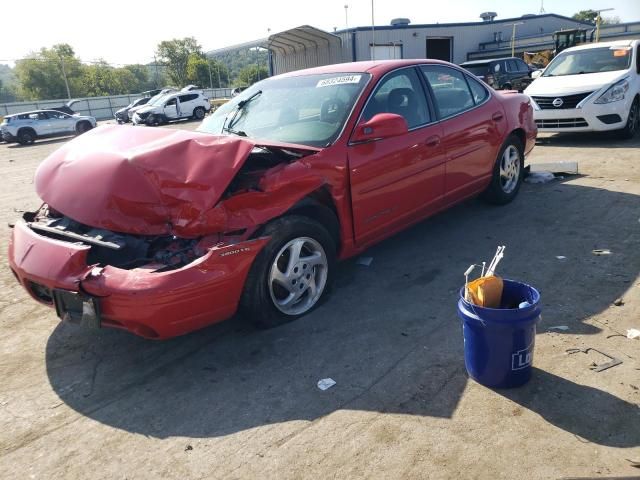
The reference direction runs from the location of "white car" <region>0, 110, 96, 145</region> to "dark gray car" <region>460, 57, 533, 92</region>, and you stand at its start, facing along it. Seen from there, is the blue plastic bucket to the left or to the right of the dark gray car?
right

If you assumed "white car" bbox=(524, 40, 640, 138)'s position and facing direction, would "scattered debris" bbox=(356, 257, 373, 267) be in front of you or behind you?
in front

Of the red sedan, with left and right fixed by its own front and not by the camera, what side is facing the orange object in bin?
left

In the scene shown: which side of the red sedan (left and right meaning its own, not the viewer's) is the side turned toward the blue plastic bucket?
left

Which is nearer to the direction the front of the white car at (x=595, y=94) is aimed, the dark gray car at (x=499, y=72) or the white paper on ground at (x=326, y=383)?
the white paper on ground

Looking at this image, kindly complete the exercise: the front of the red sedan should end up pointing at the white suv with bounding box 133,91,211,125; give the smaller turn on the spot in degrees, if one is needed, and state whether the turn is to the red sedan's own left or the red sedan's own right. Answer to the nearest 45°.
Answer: approximately 135° to the red sedan's own right

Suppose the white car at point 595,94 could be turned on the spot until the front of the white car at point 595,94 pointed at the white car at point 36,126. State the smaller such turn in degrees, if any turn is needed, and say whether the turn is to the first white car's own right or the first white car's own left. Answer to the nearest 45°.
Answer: approximately 45° to the first white car's own right

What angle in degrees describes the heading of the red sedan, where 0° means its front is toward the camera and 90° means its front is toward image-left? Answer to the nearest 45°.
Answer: approximately 45°

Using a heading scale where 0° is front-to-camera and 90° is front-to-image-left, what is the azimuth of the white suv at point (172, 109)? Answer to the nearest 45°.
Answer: approximately 45°

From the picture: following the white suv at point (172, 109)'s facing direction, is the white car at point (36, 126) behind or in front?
in front

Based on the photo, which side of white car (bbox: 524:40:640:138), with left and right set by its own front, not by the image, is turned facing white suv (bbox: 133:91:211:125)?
right

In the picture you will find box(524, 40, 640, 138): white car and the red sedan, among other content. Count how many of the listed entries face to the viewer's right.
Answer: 0

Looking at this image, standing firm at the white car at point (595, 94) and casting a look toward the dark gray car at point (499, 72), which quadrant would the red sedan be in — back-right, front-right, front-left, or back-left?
back-left
